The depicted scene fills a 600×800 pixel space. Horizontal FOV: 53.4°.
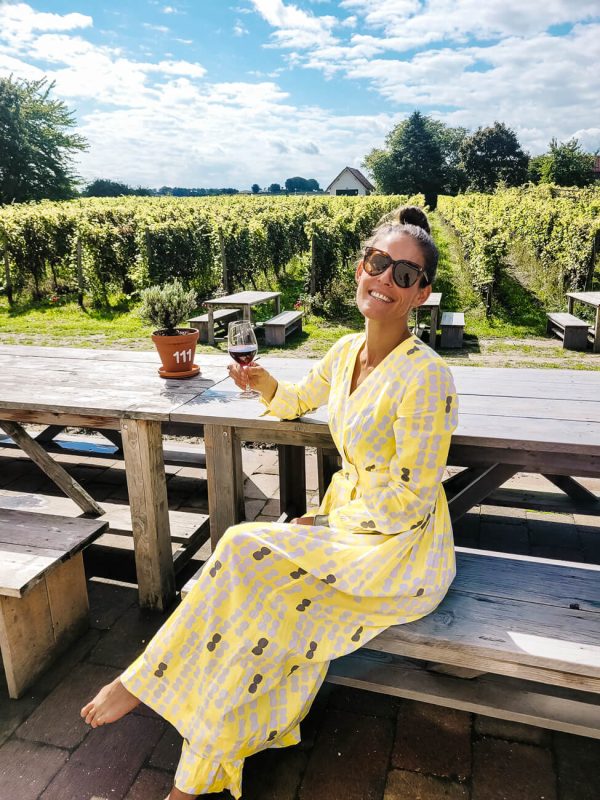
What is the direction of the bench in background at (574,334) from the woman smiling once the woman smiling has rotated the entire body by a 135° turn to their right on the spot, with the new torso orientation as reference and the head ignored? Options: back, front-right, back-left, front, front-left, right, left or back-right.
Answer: front-right

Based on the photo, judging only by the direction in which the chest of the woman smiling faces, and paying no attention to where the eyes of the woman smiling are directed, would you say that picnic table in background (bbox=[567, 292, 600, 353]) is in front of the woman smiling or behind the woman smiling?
behind

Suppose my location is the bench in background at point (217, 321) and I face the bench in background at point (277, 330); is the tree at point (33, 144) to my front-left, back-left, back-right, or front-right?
back-left

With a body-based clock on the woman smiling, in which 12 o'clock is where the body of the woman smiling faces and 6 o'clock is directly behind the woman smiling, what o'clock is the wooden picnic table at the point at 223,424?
The wooden picnic table is roughly at 4 o'clock from the woman smiling.

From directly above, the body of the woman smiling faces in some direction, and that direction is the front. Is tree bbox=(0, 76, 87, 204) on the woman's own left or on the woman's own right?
on the woman's own right

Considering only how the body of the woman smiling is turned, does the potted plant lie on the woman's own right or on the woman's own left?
on the woman's own right

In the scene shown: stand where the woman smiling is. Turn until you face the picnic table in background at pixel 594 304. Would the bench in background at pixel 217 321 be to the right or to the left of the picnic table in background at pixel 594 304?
left

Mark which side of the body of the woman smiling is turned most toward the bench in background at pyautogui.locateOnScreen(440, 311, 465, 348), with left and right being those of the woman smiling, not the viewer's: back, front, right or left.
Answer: back

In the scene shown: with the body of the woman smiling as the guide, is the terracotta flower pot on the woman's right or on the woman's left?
on the woman's right

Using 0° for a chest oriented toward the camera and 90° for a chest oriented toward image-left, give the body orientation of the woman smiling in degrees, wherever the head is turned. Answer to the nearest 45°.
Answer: approximately 45°
